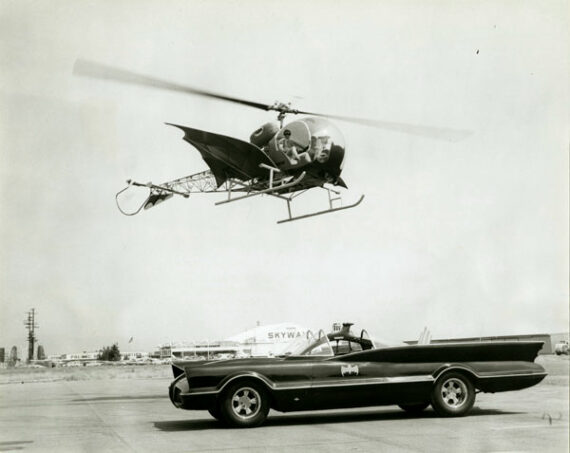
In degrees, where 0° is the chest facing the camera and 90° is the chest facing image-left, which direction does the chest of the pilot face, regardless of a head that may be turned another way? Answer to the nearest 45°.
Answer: approximately 315°

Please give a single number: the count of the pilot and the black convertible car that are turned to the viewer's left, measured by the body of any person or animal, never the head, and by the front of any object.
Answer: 1

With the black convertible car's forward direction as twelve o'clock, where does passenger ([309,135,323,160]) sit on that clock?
The passenger is roughly at 3 o'clock from the black convertible car.

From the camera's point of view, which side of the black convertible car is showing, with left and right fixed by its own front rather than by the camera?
left

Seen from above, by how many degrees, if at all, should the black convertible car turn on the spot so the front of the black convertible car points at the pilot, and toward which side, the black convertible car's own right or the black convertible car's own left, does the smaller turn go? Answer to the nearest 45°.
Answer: approximately 90° to the black convertible car's own right
